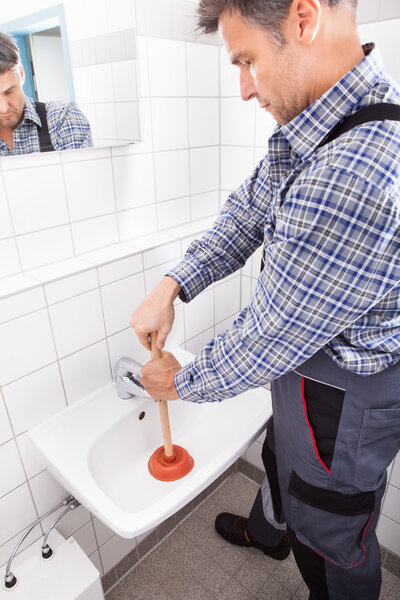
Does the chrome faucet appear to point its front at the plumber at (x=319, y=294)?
yes

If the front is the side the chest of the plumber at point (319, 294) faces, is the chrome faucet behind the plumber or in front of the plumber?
in front

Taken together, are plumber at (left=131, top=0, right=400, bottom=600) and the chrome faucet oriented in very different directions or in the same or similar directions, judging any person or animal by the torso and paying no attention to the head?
very different directions

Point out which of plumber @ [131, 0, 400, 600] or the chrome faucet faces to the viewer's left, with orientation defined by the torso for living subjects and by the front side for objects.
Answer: the plumber

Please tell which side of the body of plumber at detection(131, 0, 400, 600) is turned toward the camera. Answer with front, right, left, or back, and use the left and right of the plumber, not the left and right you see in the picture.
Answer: left

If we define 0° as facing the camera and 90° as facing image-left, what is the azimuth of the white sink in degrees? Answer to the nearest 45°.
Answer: approximately 315°

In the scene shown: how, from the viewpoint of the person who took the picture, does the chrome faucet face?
facing the viewer and to the right of the viewer

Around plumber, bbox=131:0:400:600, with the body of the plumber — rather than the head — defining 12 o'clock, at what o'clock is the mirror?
The mirror is roughly at 1 o'clock from the plumber.

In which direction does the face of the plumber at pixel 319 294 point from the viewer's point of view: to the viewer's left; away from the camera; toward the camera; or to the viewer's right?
to the viewer's left
